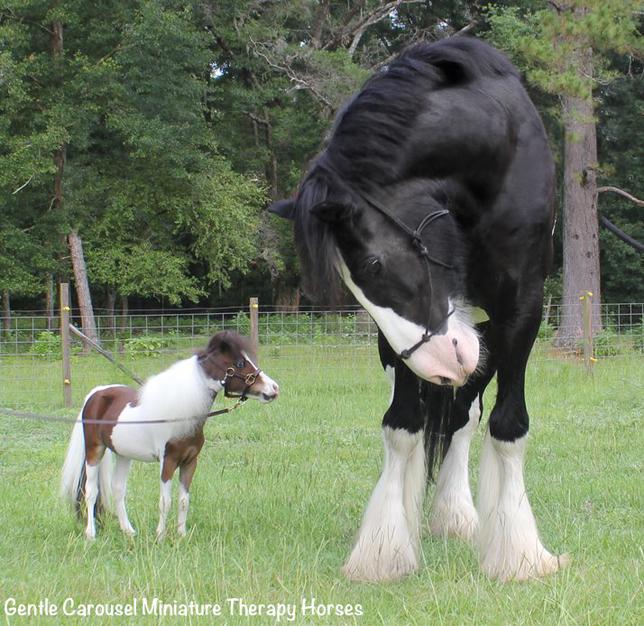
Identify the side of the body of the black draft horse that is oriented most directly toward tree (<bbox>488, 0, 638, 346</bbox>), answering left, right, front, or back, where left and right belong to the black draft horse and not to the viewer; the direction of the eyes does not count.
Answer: back

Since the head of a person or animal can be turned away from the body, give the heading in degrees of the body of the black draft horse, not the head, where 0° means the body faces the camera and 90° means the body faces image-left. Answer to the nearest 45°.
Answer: approximately 0°

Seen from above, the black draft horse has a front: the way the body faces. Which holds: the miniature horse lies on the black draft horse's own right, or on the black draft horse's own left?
on the black draft horse's own right

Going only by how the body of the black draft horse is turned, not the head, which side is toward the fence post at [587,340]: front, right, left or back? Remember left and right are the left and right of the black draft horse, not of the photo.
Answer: back

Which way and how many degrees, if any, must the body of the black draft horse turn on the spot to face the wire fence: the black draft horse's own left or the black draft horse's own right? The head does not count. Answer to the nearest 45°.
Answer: approximately 180°

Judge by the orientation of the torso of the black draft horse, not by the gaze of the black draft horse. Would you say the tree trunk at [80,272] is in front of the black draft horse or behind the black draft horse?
behind

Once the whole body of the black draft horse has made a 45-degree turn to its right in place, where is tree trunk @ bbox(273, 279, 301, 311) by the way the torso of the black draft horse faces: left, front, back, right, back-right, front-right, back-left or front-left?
back-right

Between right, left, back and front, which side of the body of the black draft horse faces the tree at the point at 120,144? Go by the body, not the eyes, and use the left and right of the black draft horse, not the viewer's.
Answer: back
